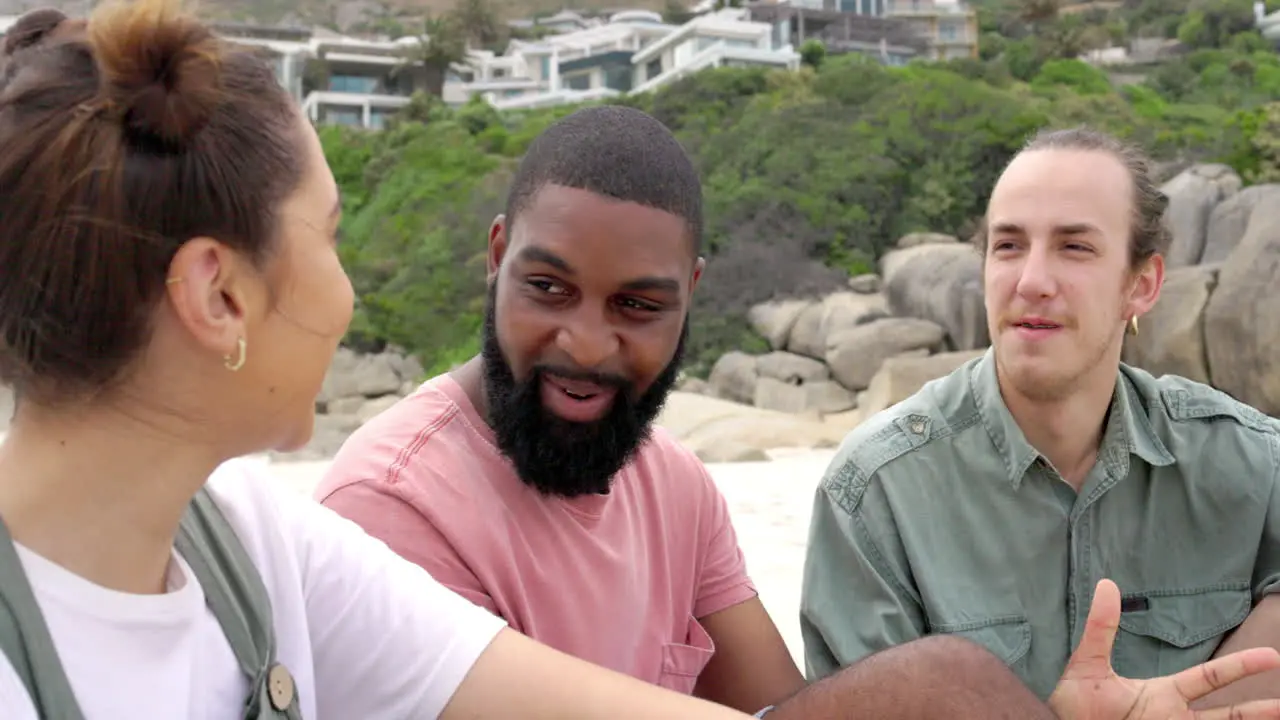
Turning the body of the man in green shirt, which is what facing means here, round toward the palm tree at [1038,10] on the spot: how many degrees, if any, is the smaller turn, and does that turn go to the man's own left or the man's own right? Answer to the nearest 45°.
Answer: approximately 180°

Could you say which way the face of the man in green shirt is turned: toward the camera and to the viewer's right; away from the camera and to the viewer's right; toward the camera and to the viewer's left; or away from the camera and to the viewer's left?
toward the camera and to the viewer's left

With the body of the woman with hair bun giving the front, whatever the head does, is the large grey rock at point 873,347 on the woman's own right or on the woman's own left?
on the woman's own left

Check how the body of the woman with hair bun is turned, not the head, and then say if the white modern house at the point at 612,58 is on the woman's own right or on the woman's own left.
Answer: on the woman's own left

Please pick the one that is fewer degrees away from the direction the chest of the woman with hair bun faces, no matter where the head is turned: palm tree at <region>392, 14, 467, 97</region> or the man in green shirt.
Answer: the man in green shirt

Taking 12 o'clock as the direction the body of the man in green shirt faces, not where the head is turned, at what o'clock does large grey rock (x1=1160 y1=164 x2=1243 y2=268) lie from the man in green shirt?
The large grey rock is roughly at 6 o'clock from the man in green shirt.

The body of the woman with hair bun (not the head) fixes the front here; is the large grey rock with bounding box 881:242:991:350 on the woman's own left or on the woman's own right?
on the woman's own left

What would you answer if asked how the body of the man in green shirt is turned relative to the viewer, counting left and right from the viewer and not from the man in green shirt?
facing the viewer

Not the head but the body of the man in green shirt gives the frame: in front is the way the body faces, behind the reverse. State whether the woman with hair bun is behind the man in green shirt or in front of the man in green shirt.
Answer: in front

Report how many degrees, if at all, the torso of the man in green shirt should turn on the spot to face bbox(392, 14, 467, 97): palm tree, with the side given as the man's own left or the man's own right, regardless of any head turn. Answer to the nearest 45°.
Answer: approximately 135° to the man's own right

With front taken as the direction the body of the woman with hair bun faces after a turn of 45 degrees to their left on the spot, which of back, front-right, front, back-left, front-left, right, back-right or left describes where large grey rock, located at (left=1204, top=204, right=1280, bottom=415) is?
front-left

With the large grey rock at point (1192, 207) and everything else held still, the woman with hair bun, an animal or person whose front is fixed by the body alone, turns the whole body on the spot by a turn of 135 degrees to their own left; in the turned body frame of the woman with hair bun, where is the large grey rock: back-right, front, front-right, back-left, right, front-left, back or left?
front-right

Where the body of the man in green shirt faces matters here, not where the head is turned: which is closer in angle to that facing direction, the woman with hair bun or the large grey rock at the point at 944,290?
the woman with hair bun

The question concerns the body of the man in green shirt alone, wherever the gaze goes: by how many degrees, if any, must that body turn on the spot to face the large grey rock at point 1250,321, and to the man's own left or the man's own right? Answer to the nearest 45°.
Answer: approximately 180°

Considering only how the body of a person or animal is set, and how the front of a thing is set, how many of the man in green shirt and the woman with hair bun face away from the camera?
0
